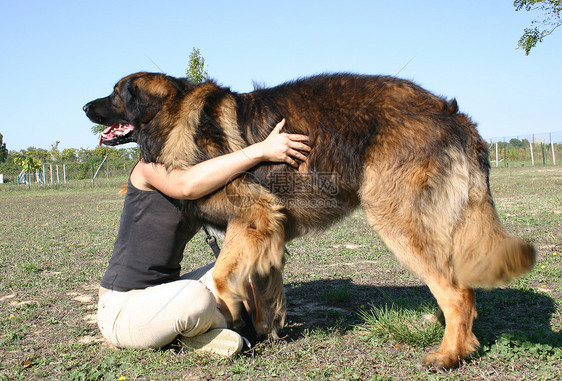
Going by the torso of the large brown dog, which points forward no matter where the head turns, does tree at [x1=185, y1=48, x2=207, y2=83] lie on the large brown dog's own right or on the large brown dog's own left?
on the large brown dog's own right

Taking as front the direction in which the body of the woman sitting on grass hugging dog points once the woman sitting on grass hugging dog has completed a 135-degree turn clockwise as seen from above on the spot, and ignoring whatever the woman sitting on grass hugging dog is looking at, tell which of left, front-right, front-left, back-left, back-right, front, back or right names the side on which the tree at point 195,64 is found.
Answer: back-right

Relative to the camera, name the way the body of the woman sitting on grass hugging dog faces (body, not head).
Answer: to the viewer's right

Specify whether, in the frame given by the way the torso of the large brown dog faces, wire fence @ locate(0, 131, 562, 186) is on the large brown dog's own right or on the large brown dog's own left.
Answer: on the large brown dog's own right

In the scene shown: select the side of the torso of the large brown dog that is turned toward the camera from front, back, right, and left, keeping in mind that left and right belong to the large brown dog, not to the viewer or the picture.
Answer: left

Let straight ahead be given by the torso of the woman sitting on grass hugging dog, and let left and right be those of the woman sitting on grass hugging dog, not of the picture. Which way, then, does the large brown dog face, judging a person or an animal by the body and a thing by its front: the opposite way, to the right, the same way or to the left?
the opposite way
